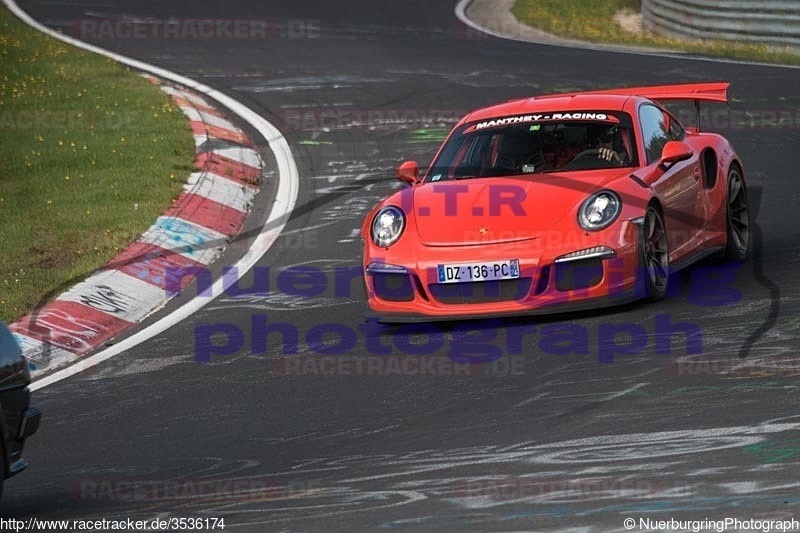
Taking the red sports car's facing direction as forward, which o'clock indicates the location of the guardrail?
The guardrail is roughly at 5 o'clock from the red sports car.

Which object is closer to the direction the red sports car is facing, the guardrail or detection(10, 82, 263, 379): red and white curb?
the red and white curb

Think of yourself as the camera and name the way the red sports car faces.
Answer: facing the viewer and to the left of the viewer

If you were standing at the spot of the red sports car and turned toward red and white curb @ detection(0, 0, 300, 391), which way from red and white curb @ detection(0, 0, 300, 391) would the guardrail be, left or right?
right

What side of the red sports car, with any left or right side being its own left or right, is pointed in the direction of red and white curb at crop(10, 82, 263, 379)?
right

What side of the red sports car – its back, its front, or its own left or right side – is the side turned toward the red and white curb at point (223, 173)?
right
